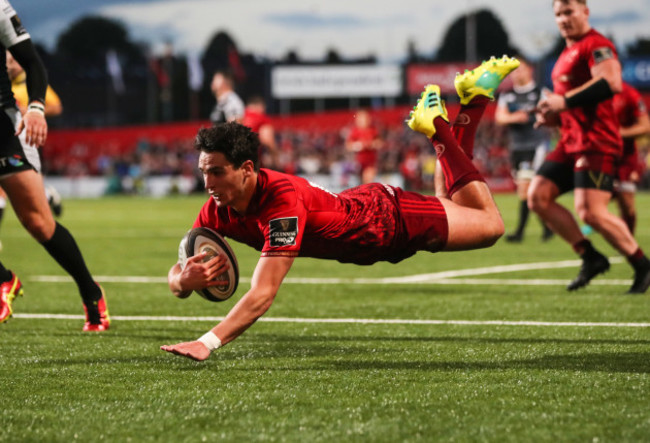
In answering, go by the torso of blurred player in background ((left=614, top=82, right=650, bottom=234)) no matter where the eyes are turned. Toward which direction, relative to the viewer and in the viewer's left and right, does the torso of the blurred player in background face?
facing the viewer and to the left of the viewer

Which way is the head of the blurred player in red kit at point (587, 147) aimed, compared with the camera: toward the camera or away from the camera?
toward the camera

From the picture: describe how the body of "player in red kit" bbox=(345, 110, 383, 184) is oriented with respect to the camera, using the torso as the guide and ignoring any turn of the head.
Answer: toward the camera

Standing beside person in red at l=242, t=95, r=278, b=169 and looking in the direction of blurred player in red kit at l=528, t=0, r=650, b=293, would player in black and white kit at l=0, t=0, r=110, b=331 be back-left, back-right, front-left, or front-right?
front-right

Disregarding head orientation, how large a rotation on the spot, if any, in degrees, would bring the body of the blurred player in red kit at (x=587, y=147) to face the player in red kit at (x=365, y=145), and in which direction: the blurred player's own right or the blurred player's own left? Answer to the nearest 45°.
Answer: approximately 135° to the blurred player's own right

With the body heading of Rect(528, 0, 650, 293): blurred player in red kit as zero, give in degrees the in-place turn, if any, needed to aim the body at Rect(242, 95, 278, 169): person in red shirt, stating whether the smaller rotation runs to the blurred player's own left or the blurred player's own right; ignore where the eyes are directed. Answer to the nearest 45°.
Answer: approximately 90° to the blurred player's own right

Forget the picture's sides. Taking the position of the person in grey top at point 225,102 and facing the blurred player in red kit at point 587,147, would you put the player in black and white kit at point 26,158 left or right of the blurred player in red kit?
right

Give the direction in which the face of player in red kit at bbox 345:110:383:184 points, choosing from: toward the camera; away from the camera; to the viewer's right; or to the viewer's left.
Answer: toward the camera
